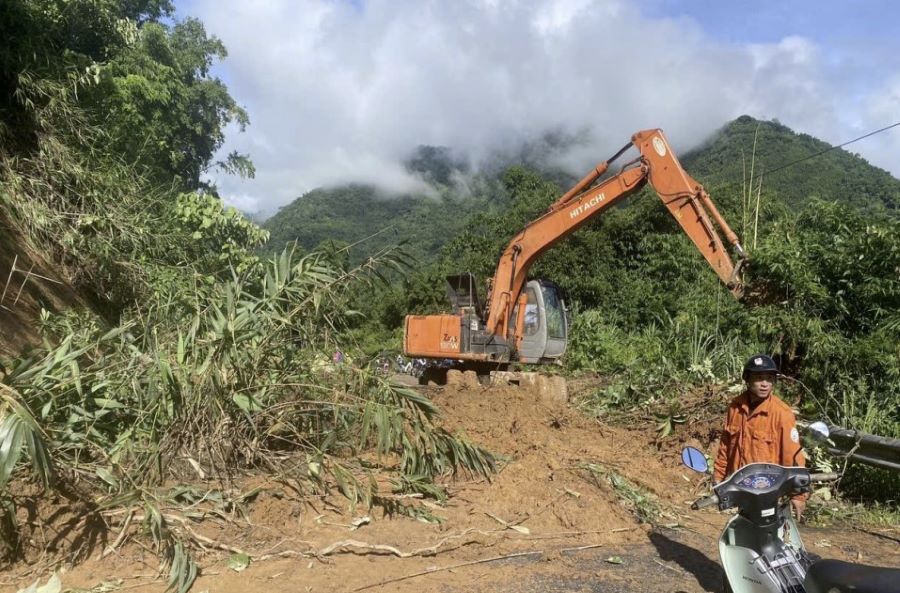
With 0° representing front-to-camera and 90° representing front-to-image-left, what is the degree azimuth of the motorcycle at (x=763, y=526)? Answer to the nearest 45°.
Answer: approximately 135°

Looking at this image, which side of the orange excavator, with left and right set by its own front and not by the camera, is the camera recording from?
right

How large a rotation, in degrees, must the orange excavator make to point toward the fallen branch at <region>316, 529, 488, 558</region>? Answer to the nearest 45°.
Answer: approximately 90° to its right

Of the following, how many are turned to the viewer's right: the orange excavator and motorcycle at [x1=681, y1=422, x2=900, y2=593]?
1

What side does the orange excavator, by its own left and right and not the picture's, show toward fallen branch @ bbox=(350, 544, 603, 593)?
right

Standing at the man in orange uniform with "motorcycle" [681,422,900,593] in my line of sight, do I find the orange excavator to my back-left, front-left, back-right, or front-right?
back-right

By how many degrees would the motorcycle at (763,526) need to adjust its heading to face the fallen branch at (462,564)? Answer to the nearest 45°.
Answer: approximately 45° to its left
